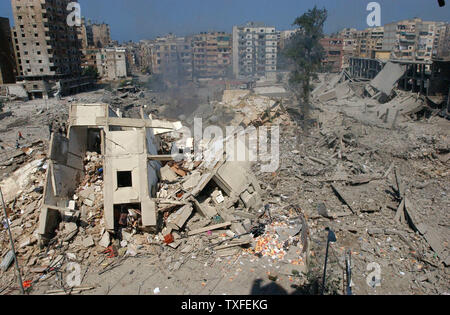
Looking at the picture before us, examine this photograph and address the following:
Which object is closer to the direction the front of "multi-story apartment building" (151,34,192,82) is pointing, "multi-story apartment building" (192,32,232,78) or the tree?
the tree

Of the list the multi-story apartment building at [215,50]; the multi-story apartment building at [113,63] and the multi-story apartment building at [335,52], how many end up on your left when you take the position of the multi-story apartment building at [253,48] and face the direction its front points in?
1

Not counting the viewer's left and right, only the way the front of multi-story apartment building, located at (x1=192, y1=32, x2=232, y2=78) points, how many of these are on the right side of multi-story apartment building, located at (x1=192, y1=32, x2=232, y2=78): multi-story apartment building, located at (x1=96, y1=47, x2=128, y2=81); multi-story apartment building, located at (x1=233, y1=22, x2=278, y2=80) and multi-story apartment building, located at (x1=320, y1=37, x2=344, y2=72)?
1

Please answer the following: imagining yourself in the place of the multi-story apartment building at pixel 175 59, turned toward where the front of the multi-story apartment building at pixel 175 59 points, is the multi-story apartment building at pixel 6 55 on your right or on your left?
on your right

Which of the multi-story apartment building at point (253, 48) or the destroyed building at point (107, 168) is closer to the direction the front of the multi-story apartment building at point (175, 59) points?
the destroyed building

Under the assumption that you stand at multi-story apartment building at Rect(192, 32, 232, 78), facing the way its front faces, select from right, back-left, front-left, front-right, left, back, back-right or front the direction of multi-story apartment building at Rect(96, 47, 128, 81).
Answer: right

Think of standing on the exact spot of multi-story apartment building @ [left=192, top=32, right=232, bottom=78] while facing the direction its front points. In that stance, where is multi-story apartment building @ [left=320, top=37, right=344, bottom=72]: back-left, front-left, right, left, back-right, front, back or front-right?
left

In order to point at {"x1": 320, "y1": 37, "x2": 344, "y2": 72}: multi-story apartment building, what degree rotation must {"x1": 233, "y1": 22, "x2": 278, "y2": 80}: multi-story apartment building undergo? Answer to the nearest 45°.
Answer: approximately 90° to its left
